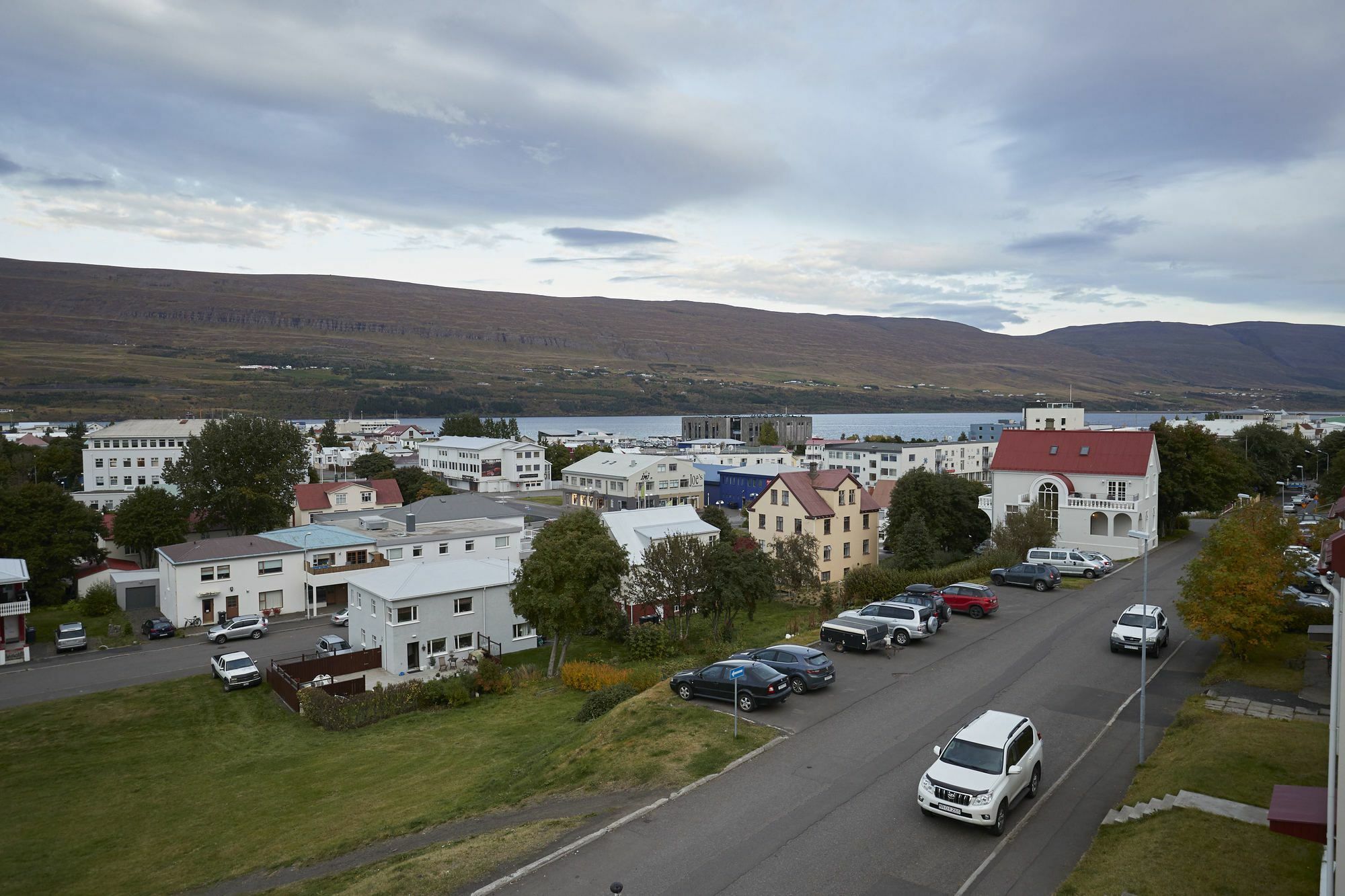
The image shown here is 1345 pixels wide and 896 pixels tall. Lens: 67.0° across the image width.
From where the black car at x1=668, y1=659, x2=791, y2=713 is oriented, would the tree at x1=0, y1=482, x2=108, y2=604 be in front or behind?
in front

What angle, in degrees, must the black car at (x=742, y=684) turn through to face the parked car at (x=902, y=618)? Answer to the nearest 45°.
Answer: approximately 90° to its right

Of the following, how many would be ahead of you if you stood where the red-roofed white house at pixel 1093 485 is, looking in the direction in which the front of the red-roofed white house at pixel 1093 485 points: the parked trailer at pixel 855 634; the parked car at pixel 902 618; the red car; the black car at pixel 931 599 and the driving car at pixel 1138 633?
5

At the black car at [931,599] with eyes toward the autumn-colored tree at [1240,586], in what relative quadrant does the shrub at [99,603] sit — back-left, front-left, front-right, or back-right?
back-right

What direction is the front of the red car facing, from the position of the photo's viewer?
facing away from the viewer and to the left of the viewer

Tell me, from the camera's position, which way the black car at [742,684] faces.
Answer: facing away from the viewer and to the left of the viewer

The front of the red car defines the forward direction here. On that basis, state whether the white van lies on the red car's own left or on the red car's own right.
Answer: on the red car's own right

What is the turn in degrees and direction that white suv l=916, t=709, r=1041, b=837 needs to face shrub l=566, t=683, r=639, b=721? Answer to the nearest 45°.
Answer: approximately 90° to its right

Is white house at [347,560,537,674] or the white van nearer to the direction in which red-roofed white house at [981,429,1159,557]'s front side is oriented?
the white van

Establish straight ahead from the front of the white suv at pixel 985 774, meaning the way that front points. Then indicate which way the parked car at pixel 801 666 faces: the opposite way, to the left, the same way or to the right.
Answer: to the right
